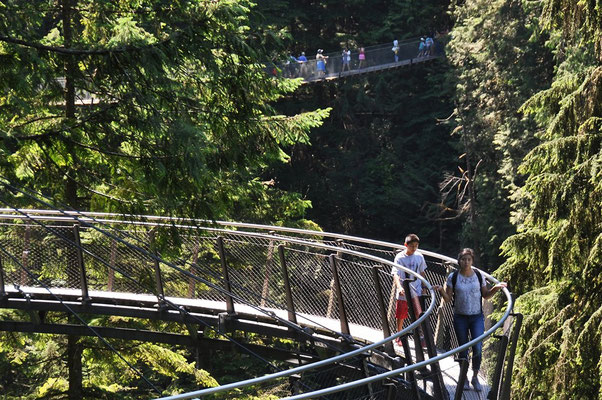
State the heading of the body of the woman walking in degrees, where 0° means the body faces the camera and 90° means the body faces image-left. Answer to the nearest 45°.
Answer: approximately 0°

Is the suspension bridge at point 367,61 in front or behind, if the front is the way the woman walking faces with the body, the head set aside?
behind

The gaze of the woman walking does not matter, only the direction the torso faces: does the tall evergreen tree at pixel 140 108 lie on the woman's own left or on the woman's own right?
on the woman's own right

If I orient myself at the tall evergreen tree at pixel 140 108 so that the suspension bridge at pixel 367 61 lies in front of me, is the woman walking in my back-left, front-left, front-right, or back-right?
back-right
